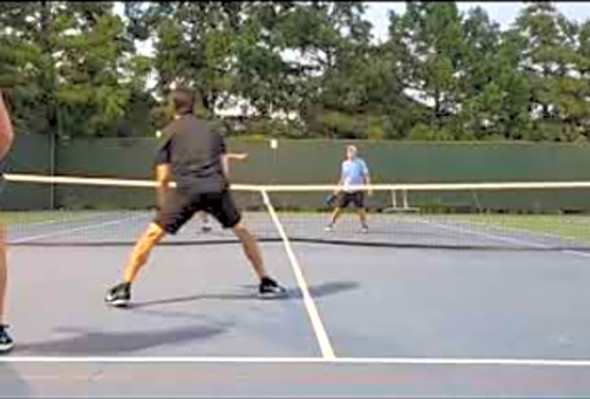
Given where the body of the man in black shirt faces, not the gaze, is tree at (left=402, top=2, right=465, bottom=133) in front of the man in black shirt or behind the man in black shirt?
in front

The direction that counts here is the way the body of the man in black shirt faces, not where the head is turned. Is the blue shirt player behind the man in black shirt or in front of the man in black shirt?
in front

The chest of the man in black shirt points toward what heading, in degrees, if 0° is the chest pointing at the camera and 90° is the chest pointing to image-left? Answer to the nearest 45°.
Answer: approximately 180°
